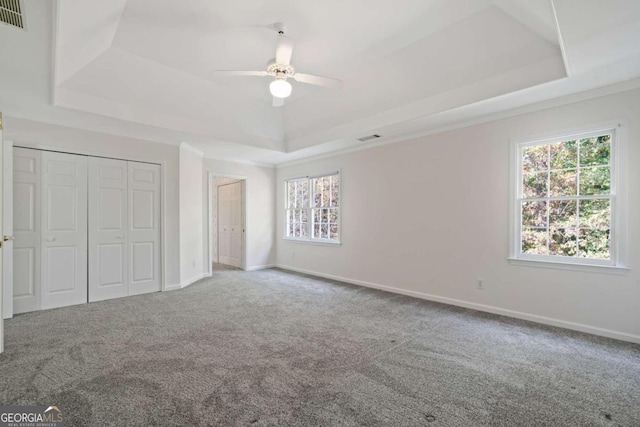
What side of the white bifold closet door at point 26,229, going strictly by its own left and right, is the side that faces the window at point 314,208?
left

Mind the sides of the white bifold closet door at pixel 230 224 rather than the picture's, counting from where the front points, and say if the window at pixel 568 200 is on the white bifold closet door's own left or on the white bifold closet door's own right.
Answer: on the white bifold closet door's own left

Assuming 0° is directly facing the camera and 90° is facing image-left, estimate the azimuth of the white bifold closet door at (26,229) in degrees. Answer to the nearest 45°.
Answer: approximately 0°

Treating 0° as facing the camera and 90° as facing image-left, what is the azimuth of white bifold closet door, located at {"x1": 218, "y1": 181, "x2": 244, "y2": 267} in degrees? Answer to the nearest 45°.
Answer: approximately 45°
